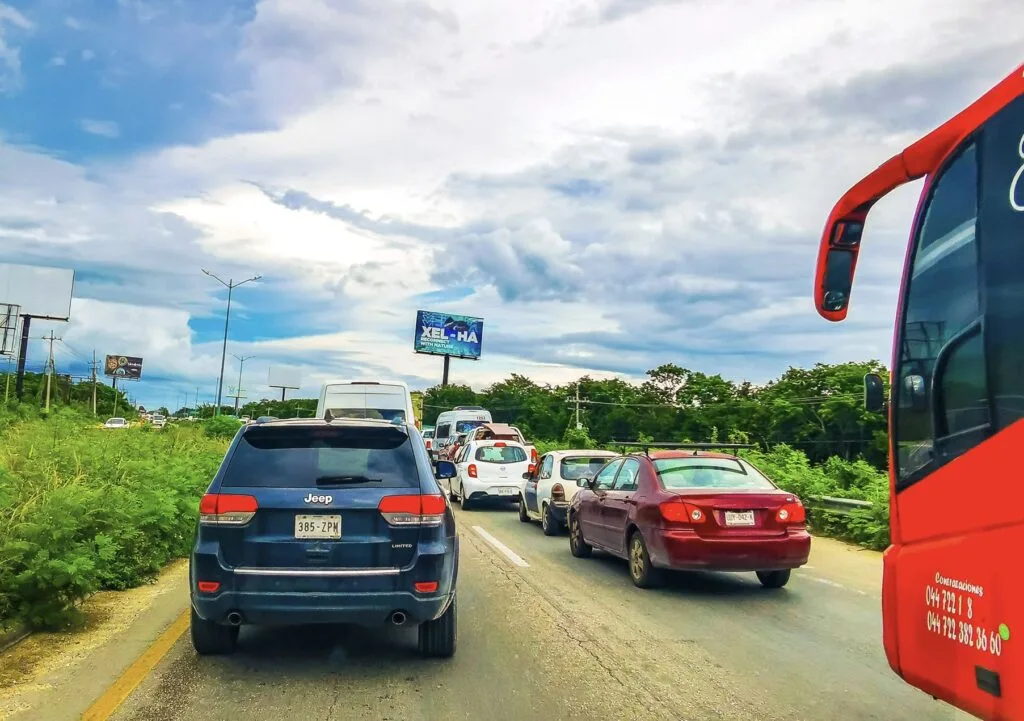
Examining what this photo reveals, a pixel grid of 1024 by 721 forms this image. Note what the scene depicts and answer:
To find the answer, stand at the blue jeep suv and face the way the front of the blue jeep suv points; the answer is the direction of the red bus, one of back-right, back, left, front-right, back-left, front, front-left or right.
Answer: back-right

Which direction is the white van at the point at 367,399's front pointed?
away from the camera

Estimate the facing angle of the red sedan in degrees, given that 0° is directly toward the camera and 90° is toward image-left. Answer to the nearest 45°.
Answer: approximately 135°

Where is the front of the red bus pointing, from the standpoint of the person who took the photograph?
facing away from the viewer and to the left of the viewer

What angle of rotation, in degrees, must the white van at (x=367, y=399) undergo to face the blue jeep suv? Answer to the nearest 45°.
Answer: approximately 180°

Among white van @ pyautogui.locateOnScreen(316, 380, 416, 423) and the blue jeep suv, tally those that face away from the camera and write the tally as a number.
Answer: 2

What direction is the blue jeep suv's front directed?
away from the camera

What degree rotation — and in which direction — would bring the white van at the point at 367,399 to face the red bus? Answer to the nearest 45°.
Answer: approximately 180°

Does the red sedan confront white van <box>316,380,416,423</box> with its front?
yes

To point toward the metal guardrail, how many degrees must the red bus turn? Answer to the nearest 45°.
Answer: approximately 45° to its right

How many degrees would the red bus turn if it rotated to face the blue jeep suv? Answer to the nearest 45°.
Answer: approximately 45° to its left
